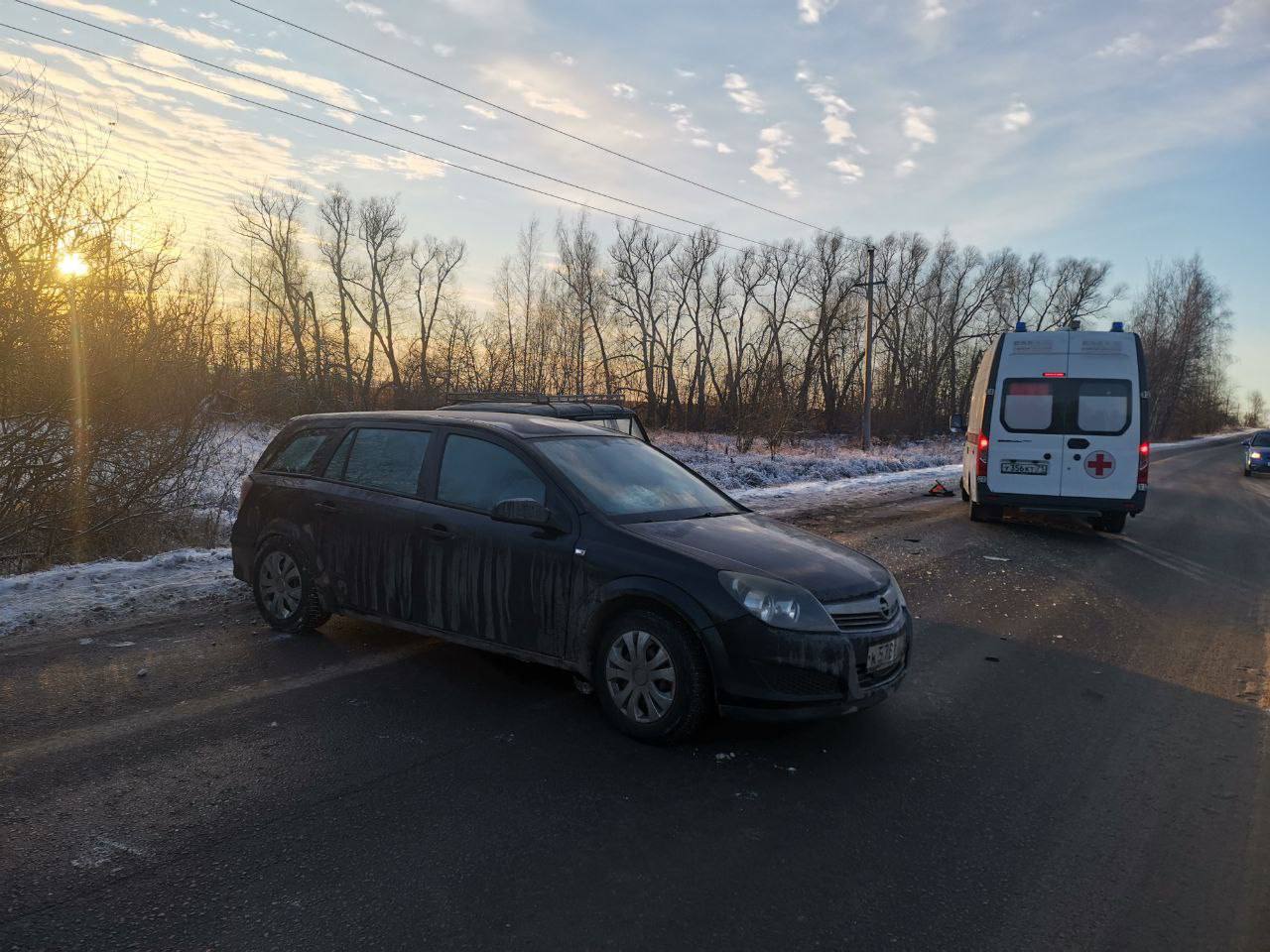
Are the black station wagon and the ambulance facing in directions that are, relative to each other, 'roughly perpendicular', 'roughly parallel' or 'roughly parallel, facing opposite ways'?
roughly perpendicular

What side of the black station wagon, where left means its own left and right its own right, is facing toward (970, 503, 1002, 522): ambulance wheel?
left

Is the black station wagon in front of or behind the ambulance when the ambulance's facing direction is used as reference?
behind

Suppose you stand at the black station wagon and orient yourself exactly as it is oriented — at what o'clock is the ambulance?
The ambulance is roughly at 9 o'clock from the black station wagon.

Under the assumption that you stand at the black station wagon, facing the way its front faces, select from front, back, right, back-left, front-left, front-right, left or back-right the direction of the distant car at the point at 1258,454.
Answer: left

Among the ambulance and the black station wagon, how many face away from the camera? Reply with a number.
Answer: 1

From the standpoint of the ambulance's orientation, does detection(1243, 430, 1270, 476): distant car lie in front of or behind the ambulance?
in front

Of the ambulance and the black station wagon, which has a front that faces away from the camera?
the ambulance

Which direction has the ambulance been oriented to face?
away from the camera

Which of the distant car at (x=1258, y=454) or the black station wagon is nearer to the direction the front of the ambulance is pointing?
the distant car

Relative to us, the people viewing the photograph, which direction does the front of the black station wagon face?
facing the viewer and to the right of the viewer
